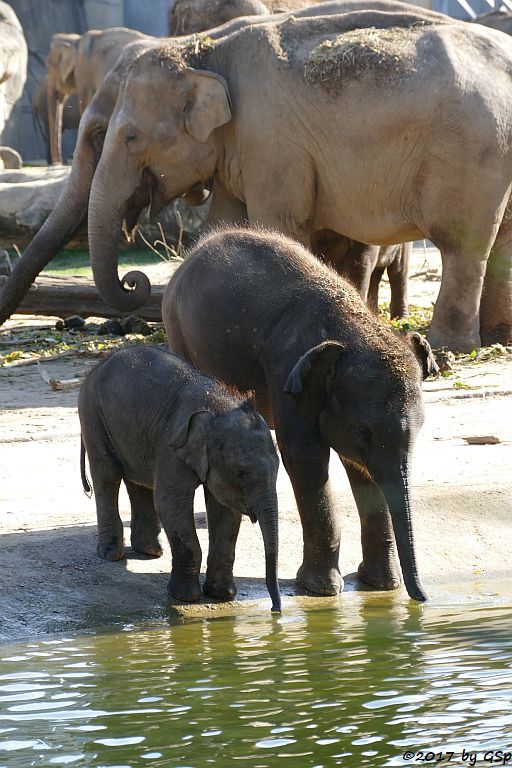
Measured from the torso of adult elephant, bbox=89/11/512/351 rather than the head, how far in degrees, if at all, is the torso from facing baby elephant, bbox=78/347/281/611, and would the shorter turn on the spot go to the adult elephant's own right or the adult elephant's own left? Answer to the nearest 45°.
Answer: approximately 90° to the adult elephant's own left

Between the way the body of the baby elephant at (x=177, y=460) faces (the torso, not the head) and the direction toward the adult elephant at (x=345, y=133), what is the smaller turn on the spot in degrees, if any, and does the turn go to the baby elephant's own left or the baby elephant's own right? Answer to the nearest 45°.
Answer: approximately 135° to the baby elephant's own left

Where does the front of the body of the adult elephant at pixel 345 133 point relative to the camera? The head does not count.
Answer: to the viewer's left

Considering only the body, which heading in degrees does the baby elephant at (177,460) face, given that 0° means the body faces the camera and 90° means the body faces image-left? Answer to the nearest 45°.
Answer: approximately 315°

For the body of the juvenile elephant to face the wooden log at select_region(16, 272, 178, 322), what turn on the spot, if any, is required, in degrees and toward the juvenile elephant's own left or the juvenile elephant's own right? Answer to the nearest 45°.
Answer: approximately 135° to the juvenile elephant's own left

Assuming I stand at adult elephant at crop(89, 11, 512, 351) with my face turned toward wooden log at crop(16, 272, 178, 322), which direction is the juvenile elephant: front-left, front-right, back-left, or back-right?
back-left

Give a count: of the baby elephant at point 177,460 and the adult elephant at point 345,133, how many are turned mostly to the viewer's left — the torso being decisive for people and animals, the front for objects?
1

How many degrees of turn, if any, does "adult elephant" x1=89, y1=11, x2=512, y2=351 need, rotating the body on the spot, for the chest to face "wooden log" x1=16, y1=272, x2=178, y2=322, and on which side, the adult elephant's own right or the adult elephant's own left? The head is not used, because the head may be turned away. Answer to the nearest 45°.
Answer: approximately 45° to the adult elephant's own right

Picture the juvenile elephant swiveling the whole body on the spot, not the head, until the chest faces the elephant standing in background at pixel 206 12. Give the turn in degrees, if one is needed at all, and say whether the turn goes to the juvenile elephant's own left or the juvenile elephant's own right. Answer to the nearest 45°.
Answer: approximately 135° to the juvenile elephant's own left

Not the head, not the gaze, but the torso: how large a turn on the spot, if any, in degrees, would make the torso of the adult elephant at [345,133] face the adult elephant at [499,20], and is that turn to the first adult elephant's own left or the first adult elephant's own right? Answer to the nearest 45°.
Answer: approximately 90° to the first adult elephant's own right

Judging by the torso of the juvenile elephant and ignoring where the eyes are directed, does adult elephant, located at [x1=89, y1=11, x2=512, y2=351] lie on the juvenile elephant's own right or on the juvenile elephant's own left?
on the juvenile elephant's own left

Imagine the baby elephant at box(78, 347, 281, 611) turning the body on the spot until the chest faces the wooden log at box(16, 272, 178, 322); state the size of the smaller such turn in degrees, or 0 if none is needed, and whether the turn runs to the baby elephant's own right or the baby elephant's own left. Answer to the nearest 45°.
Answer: approximately 135° to the baby elephant's own left

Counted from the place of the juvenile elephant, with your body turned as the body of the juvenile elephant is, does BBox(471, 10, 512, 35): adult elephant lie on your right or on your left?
on your left

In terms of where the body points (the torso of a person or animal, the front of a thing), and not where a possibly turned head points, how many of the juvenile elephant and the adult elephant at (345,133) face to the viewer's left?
1
